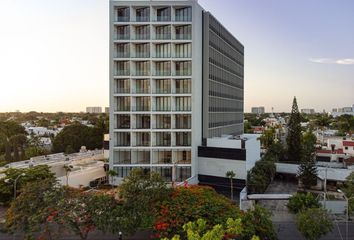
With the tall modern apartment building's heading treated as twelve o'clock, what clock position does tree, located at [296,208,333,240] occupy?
The tree is roughly at 11 o'clock from the tall modern apartment building.

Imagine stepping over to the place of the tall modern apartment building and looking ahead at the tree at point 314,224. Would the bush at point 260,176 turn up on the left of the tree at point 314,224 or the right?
left

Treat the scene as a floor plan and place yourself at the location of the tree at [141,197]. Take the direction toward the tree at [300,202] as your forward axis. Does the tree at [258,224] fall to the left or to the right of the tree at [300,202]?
right

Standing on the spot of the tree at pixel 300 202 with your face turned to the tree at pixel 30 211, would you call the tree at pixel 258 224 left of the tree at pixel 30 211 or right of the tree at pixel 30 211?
left

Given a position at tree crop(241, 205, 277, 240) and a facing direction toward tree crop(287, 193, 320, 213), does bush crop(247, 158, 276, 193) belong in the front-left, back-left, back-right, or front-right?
front-left

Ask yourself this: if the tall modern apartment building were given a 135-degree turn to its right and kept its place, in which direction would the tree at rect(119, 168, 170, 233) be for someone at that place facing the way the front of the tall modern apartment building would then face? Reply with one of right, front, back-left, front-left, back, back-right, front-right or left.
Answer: back-left

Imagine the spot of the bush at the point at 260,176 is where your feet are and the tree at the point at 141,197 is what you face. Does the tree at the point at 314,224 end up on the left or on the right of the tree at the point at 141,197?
left

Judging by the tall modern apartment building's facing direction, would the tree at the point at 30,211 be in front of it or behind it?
in front

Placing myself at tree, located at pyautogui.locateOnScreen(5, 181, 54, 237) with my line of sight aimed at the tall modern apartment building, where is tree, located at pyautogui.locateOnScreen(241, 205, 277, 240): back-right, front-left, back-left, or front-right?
front-right

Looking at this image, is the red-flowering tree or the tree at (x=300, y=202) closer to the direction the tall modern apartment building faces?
the red-flowering tree

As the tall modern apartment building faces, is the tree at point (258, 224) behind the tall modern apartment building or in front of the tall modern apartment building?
in front

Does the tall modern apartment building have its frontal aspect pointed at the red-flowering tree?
yes

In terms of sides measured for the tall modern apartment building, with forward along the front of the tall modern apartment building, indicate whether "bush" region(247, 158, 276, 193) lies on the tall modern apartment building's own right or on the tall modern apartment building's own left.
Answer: on the tall modern apartment building's own left

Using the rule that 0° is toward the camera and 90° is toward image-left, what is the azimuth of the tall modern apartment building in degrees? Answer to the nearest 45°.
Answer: approximately 0°

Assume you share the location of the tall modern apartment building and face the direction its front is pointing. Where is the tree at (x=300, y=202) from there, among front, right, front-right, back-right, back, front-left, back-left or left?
front-left

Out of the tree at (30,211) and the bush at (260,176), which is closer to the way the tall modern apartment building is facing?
the tree
